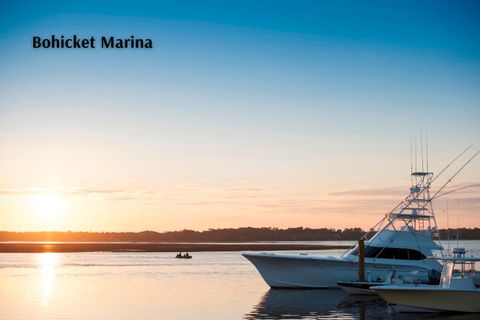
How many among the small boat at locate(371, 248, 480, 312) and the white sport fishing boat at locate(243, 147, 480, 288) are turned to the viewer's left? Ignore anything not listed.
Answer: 2

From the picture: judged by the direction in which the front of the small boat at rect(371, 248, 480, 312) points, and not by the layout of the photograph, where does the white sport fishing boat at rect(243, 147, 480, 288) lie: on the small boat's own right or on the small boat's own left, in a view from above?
on the small boat's own right

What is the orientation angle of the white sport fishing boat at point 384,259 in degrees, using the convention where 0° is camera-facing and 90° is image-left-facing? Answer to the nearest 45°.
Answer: approximately 90°

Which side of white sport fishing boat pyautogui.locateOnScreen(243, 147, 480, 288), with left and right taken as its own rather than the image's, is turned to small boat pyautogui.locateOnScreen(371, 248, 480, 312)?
left

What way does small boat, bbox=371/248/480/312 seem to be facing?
to the viewer's left
